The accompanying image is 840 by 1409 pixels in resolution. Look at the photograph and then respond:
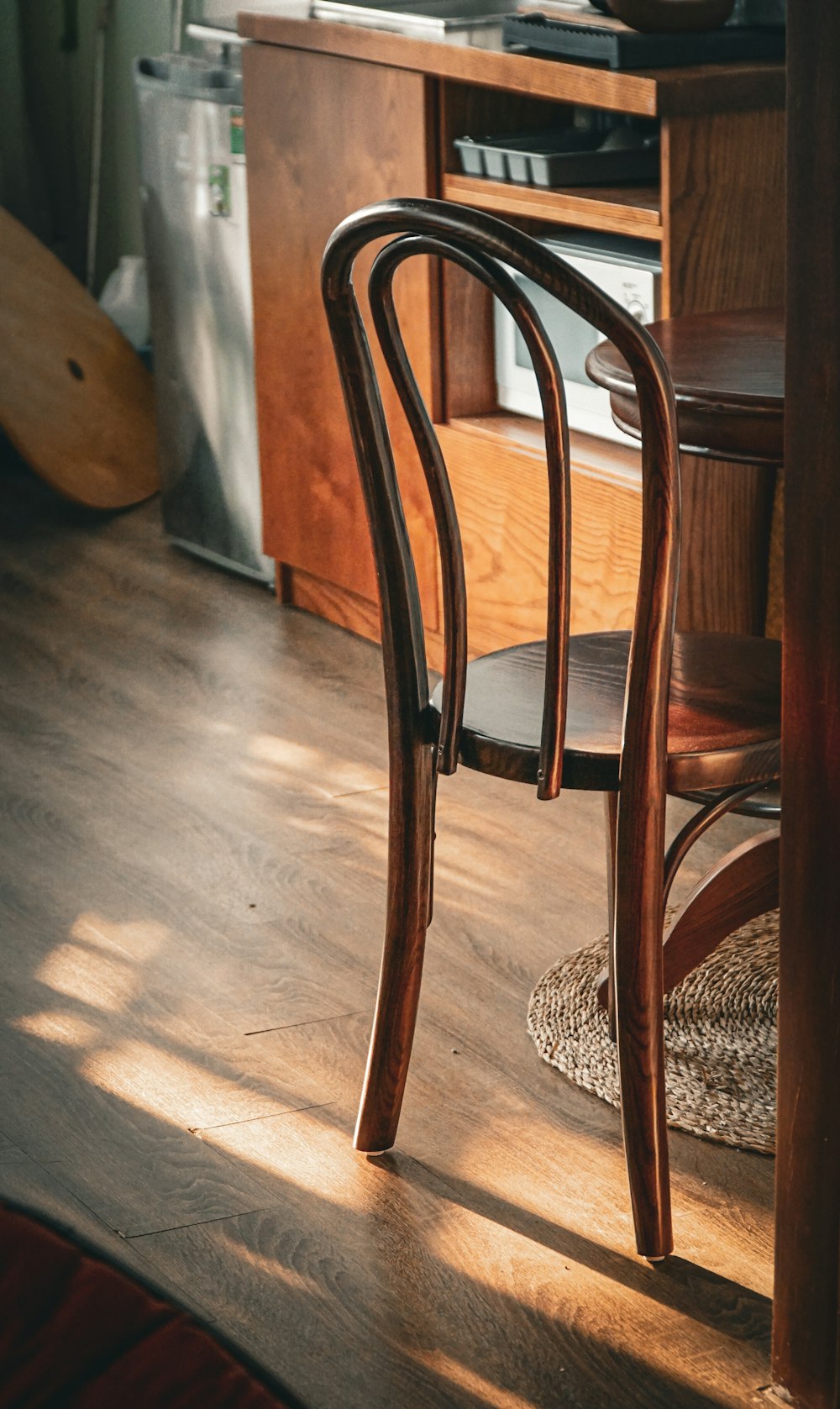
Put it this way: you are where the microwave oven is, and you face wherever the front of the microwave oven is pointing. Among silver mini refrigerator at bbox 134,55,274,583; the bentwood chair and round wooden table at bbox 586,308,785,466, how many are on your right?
1

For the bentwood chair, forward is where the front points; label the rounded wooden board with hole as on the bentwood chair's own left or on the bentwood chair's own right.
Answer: on the bentwood chair's own left

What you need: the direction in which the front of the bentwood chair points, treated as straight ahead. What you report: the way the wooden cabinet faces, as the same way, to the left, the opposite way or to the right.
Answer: the opposite way

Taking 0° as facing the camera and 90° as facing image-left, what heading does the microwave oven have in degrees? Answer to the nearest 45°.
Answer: approximately 45°

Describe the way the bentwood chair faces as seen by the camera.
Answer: facing away from the viewer and to the right of the viewer

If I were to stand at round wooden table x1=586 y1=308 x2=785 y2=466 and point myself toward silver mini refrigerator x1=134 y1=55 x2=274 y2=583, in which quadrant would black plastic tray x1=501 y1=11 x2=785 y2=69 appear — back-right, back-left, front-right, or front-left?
front-right

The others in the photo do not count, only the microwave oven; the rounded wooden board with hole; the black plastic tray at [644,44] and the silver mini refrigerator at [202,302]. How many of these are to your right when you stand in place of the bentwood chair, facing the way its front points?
0

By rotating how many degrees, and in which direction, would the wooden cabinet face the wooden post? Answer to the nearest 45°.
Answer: approximately 45° to its left

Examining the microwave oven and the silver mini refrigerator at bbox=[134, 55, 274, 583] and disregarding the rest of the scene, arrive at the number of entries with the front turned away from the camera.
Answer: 0

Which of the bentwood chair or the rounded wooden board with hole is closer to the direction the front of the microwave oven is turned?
the bentwood chair

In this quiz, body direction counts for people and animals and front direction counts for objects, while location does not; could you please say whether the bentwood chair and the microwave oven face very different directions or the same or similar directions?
very different directions

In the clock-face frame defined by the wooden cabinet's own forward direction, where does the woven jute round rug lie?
The woven jute round rug is roughly at 10 o'clock from the wooden cabinet.

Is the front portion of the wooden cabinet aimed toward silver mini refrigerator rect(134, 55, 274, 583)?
no

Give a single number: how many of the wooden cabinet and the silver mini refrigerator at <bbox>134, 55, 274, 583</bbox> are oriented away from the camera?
0
